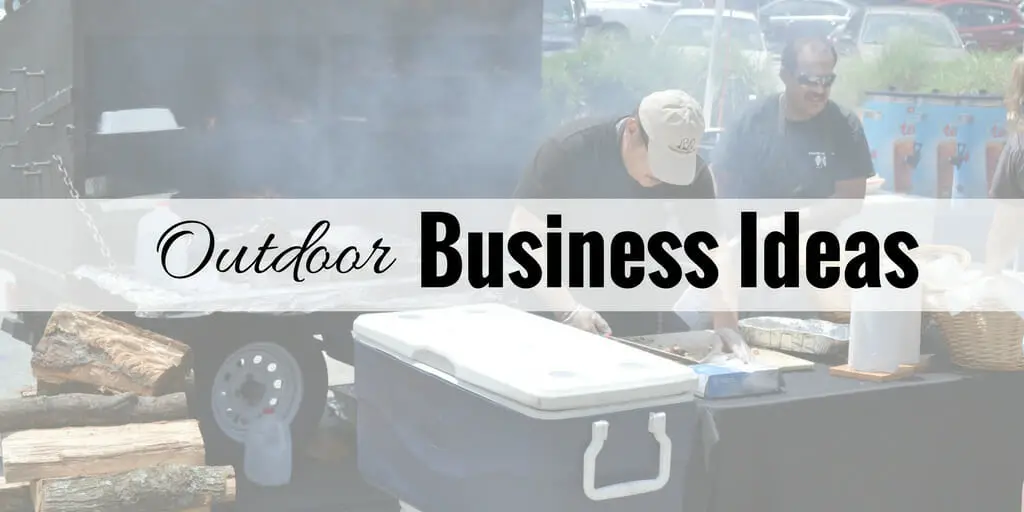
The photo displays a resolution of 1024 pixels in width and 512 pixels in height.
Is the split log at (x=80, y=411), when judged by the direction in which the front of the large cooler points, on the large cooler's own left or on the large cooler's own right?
on the large cooler's own right

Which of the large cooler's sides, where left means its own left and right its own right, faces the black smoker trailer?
right

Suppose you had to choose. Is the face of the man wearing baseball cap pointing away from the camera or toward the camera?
toward the camera

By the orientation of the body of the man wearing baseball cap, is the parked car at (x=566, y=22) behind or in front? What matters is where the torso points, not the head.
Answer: behind

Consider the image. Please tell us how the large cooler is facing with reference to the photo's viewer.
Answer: facing the viewer and to the left of the viewer

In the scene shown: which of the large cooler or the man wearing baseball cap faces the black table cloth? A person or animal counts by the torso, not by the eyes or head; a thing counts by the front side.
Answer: the man wearing baseball cap

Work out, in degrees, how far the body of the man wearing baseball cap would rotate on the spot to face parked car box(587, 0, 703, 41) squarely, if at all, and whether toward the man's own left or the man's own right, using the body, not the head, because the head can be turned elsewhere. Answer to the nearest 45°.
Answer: approximately 135° to the man's own left

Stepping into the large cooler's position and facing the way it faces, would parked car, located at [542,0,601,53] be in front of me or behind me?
behind

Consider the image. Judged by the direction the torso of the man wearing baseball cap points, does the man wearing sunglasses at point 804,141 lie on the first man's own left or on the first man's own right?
on the first man's own left

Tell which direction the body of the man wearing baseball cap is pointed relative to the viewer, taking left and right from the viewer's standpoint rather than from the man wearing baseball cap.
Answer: facing the viewer and to the right of the viewer
